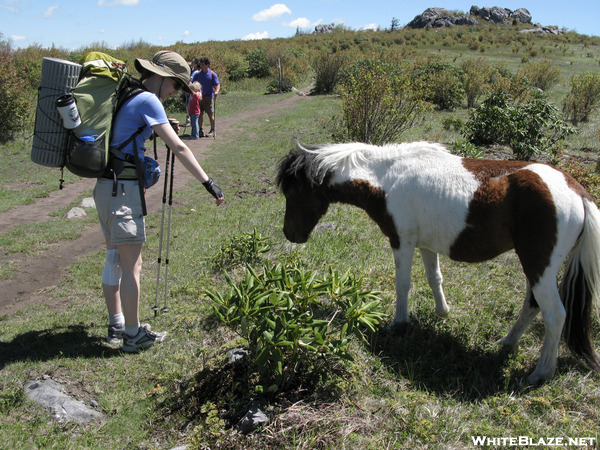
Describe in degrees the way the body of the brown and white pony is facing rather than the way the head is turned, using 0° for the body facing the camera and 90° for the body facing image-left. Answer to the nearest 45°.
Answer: approximately 135°

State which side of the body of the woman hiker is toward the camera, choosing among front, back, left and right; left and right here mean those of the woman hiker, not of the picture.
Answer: right

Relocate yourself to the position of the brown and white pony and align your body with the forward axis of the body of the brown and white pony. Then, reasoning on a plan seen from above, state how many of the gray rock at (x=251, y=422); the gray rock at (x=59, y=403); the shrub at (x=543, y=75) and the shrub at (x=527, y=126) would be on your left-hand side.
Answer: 2

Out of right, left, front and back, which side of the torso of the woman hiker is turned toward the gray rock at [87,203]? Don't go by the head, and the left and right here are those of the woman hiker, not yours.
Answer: left

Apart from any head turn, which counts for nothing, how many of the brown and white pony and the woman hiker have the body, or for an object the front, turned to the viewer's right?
1

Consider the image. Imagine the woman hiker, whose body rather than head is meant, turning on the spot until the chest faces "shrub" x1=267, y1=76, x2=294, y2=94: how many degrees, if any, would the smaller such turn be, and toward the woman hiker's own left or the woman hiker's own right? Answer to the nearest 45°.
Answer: approximately 90° to the woman hiker's own left
